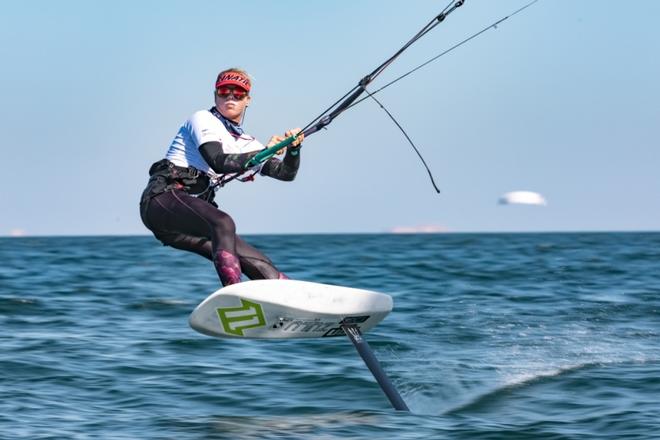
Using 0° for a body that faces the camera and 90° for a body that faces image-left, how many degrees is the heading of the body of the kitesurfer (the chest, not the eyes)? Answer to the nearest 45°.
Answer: approximately 315°
